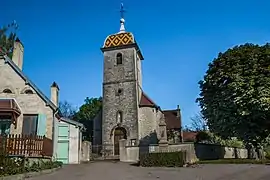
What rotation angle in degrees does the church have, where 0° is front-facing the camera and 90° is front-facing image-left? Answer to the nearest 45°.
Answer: approximately 0°

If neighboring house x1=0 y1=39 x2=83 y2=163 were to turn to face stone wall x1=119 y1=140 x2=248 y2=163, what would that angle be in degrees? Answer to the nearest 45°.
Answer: approximately 90° to its left

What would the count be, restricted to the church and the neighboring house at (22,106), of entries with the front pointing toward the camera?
2

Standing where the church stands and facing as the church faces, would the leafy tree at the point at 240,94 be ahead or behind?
ahead

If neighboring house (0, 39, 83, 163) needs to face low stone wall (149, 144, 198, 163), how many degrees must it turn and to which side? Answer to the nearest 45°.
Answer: approximately 90° to its left

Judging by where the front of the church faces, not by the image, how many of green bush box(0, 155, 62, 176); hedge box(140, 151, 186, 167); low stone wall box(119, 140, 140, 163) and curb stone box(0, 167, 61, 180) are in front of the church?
4

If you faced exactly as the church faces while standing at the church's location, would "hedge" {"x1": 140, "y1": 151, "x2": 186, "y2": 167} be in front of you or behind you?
in front

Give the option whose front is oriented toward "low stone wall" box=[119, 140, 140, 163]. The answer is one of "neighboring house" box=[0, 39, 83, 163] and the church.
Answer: the church

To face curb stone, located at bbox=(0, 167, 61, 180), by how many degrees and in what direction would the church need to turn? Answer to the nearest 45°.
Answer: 0° — it already faces it
